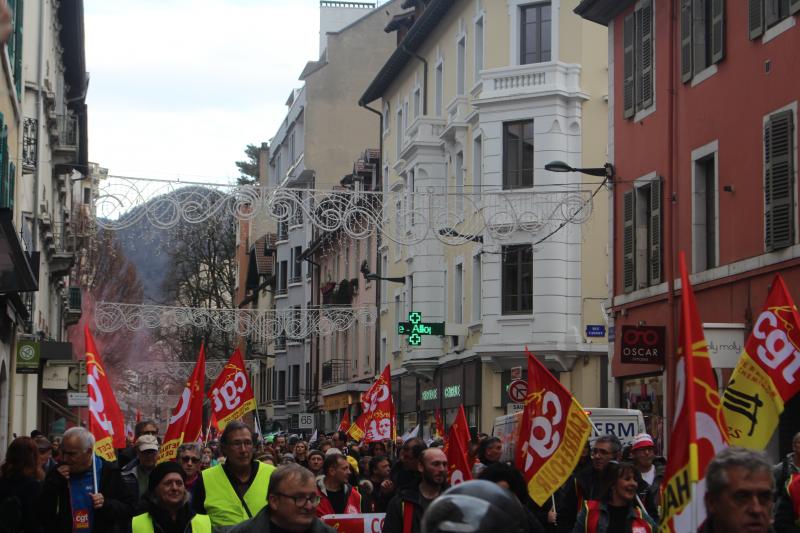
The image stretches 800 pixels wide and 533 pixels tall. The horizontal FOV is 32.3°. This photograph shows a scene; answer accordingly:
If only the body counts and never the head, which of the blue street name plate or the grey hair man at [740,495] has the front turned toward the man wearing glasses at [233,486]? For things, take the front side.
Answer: the blue street name plate

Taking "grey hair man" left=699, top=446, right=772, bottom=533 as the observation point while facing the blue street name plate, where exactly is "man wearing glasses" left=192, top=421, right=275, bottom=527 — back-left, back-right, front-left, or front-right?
front-left

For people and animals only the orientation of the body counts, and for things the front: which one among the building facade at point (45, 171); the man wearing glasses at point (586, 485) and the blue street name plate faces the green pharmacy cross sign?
the building facade

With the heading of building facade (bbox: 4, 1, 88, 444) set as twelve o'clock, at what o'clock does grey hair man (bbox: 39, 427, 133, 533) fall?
The grey hair man is roughly at 3 o'clock from the building facade.

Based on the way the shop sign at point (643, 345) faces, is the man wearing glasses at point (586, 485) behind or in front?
in front

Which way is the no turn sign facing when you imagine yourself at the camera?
facing the viewer

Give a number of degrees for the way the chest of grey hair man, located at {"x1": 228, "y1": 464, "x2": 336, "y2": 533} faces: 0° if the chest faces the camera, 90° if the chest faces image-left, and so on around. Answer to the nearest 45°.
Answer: approximately 315°

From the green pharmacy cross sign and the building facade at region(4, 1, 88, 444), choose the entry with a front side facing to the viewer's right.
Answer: the building facade

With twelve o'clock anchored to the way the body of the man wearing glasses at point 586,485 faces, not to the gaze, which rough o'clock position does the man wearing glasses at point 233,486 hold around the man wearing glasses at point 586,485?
the man wearing glasses at point 233,486 is roughly at 3 o'clock from the man wearing glasses at point 586,485.

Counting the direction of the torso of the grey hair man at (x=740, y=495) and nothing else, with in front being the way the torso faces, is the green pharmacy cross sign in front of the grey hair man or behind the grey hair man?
behind

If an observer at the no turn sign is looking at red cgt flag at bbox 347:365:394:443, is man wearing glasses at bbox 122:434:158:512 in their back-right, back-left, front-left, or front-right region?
front-left

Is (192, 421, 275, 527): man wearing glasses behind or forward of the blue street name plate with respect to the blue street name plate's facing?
forward

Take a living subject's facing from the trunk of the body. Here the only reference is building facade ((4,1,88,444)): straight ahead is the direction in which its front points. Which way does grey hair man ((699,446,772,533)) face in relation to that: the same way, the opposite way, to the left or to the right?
to the right

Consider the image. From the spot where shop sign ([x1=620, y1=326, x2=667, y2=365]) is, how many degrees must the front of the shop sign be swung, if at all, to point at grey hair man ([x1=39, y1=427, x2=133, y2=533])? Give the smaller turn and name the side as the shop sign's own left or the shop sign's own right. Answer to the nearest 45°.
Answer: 0° — it already faces them

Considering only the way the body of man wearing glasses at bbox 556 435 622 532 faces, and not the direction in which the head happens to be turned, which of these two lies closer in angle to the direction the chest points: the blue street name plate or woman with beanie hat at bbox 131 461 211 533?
the woman with beanie hat
